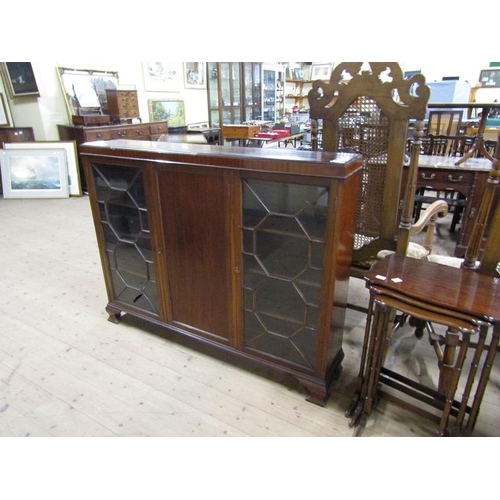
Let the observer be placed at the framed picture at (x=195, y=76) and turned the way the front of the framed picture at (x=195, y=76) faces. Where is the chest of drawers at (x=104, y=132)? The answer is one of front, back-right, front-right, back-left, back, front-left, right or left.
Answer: front-right

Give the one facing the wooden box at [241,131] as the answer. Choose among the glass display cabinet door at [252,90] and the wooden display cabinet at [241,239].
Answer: the glass display cabinet door

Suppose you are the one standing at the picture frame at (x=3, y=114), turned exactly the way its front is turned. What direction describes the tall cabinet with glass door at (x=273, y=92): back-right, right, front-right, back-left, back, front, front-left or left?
front-left

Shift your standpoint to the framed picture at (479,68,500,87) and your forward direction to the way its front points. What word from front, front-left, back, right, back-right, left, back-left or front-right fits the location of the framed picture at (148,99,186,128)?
front-right

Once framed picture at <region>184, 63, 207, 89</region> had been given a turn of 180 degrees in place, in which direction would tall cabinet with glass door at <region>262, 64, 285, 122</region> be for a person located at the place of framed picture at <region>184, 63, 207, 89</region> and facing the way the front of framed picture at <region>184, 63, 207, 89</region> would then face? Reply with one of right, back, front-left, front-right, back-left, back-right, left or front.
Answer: front-right

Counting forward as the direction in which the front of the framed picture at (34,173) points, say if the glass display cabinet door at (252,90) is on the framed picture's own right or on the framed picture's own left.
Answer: on the framed picture's own left
